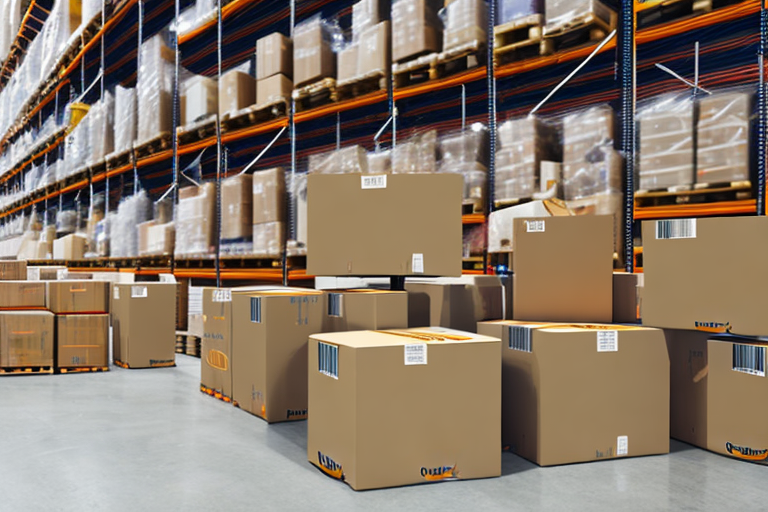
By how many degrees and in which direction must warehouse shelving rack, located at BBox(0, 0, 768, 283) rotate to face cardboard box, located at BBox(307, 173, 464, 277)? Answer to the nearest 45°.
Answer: approximately 45° to its left

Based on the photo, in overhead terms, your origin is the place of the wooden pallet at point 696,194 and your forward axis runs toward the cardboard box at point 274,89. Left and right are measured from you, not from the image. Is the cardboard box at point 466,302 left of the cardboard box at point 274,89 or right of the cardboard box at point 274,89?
left

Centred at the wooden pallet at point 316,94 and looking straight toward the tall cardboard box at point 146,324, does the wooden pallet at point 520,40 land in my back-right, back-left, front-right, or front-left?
back-left

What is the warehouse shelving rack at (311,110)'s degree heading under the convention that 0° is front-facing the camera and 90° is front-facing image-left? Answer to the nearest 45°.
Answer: approximately 45°

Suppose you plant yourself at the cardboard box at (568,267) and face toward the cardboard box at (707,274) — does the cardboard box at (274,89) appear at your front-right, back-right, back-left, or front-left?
back-left

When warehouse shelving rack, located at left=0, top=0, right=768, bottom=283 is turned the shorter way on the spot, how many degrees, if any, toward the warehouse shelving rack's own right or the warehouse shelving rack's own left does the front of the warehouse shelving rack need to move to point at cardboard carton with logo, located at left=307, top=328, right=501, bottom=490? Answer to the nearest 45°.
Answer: approximately 45° to the warehouse shelving rack's own left

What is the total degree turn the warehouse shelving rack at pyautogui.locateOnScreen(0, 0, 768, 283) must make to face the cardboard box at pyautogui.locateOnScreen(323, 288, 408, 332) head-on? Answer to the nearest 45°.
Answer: approximately 45° to its left
